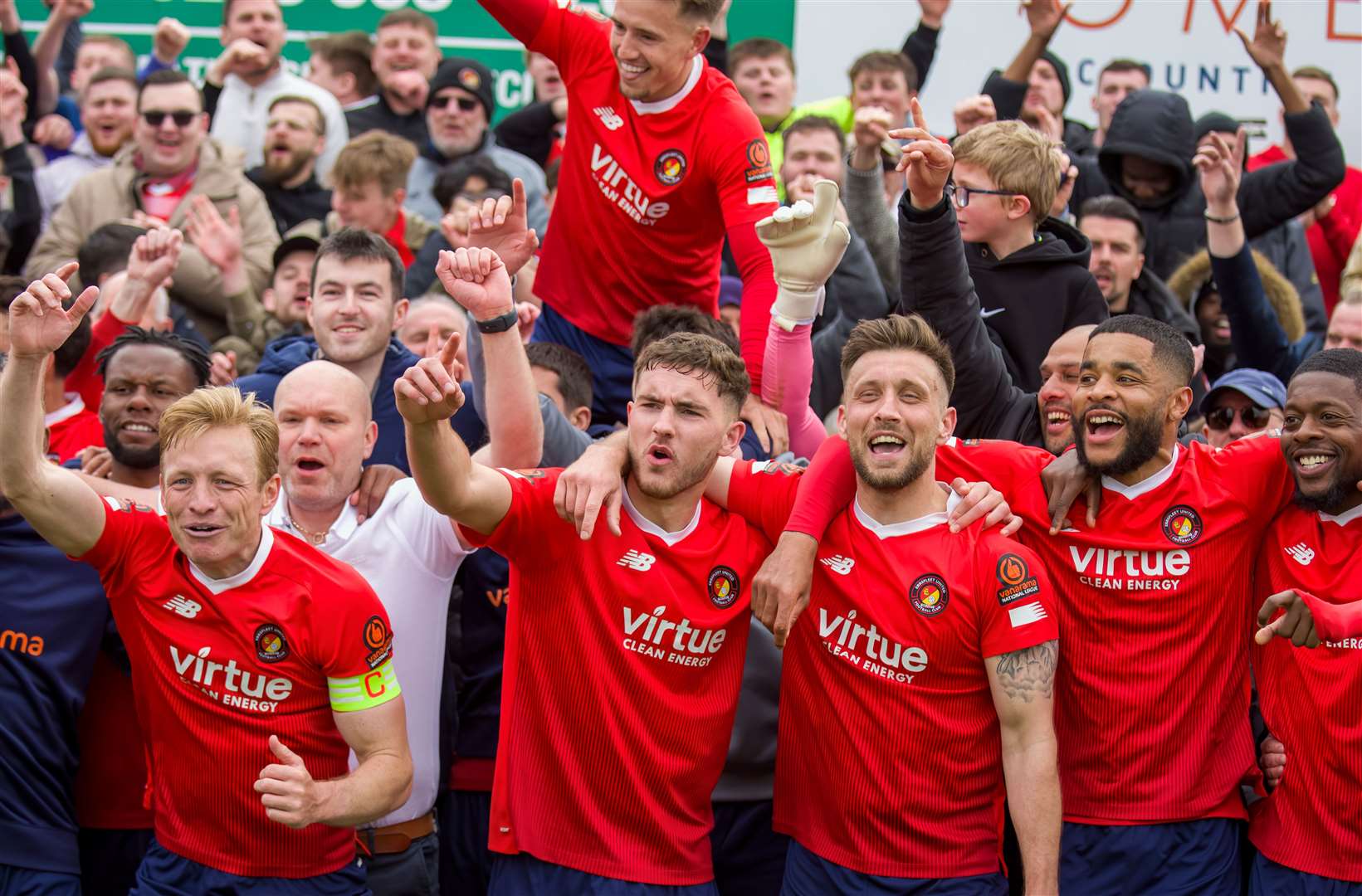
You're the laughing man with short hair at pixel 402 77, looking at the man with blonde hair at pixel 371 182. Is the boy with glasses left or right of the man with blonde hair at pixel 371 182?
left

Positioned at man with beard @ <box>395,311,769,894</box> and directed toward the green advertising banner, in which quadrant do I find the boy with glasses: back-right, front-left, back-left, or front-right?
front-right

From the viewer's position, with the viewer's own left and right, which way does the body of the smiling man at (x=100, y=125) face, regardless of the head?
facing the viewer

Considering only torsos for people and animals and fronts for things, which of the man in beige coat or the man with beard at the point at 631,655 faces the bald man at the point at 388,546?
the man in beige coat

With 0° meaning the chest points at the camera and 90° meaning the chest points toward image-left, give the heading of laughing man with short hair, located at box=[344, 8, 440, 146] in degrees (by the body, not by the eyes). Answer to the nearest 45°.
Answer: approximately 0°

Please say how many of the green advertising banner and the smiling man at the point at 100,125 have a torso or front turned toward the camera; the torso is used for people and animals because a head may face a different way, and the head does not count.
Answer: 2

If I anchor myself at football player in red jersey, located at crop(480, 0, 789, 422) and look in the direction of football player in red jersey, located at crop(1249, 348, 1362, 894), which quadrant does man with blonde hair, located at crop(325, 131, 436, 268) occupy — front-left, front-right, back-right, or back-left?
back-left

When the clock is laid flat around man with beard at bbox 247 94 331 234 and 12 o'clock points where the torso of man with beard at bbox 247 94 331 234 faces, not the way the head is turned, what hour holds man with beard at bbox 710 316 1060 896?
man with beard at bbox 710 316 1060 896 is roughly at 10 o'clock from man with beard at bbox 247 94 331 234.

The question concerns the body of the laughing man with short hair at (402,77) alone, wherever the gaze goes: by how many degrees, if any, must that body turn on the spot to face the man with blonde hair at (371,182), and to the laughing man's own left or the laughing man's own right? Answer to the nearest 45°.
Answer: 0° — they already face them

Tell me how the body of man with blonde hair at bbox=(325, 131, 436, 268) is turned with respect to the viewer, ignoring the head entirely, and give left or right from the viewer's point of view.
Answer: facing the viewer and to the left of the viewer

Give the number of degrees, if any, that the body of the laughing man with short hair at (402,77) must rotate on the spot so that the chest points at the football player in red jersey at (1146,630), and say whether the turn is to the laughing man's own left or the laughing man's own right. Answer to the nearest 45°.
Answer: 0° — they already face them

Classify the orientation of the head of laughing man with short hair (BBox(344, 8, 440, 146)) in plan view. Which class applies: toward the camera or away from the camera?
toward the camera

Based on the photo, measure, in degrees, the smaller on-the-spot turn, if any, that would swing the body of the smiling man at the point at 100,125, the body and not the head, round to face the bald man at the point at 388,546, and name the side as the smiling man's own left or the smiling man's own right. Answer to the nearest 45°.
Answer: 0° — they already face them

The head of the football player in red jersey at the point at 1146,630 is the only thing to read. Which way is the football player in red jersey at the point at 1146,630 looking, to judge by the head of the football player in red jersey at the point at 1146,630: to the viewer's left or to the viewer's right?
to the viewer's left

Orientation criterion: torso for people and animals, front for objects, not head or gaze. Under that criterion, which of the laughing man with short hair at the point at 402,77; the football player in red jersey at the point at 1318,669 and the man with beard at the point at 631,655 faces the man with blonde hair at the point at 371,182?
the laughing man with short hair at the point at 402,77

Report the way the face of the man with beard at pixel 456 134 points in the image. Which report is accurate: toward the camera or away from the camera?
toward the camera
